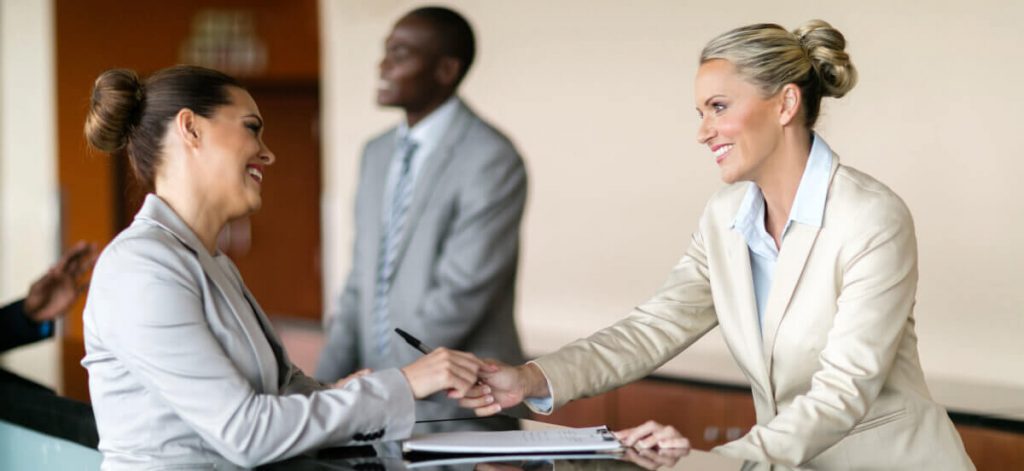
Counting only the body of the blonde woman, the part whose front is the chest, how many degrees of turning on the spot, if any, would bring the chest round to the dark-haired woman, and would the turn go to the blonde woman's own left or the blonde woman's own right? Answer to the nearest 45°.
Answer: approximately 45° to the blonde woman's own right

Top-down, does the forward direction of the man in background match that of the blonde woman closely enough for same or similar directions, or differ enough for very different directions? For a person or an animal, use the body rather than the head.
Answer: same or similar directions

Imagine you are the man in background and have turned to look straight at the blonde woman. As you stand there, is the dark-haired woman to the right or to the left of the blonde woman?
right

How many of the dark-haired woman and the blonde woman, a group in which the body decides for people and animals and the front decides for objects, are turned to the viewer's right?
1

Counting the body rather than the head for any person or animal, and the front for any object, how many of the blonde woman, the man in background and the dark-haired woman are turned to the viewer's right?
1

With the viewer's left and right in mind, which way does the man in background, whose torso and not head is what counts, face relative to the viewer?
facing the viewer and to the left of the viewer

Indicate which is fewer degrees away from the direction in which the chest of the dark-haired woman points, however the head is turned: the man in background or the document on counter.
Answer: the document on counter

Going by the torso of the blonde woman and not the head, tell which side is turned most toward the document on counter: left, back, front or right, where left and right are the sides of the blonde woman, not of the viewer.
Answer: front

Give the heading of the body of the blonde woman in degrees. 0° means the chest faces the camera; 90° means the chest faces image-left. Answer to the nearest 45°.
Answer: approximately 45°

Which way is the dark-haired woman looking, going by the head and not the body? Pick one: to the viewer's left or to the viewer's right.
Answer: to the viewer's right

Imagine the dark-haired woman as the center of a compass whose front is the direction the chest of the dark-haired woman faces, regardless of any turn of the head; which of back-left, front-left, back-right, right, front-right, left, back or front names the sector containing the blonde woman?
front

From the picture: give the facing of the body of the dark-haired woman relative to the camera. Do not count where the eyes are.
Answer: to the viewer's right

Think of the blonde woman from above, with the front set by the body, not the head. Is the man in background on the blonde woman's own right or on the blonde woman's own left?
on the blonde woman's own right
